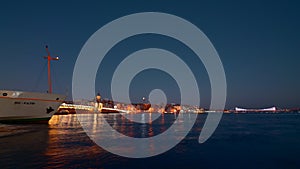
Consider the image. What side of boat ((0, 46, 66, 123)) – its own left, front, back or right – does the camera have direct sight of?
right
